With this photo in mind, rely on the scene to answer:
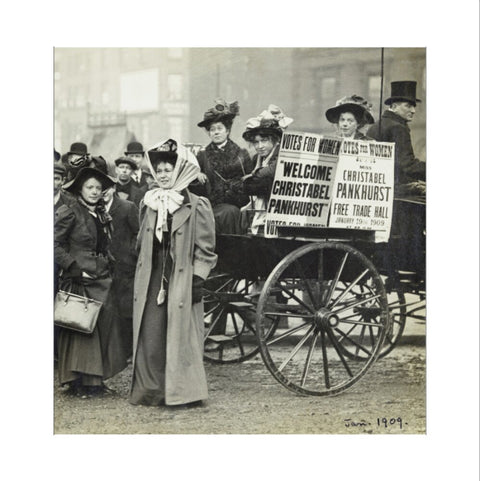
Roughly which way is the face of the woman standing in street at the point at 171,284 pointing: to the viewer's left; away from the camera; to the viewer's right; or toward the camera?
toward the camera

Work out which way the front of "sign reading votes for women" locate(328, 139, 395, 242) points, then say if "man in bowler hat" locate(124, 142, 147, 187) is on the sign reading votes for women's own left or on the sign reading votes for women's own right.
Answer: on the sign reading votes for women's own right

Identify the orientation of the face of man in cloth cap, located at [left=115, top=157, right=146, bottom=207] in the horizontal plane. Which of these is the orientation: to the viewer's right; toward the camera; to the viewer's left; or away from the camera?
toward the camera

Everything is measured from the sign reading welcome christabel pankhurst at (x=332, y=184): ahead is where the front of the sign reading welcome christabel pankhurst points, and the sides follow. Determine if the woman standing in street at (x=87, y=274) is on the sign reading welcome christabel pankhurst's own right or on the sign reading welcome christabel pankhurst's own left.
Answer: on the sign reading welcome christabel pankhurst's own right

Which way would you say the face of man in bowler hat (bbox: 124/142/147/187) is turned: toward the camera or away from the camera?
toward the camera

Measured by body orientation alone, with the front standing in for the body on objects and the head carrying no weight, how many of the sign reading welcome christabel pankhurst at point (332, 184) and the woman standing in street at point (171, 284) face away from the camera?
0

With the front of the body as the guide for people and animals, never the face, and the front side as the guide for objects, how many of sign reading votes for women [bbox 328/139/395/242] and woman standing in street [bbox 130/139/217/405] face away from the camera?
0

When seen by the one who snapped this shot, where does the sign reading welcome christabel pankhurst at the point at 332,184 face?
facing the viewer

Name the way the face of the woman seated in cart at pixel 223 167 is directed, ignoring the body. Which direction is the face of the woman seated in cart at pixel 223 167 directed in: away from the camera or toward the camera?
toward the camera

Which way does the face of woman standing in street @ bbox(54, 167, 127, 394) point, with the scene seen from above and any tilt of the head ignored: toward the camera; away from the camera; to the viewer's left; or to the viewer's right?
toward the camera

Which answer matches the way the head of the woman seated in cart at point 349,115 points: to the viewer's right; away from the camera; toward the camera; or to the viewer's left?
toward the camera

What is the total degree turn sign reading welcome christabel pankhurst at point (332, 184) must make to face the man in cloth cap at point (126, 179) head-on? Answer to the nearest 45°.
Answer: approximately 90° to its right

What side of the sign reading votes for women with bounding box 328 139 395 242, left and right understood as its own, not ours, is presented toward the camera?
front

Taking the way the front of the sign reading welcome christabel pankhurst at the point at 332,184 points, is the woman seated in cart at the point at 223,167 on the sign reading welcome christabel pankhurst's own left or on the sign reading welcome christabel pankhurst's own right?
on the sign reading welcome christabel pankhurst's own right
